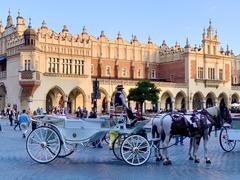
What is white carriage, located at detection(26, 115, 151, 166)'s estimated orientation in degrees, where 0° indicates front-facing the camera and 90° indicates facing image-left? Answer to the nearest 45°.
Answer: approximately 270°

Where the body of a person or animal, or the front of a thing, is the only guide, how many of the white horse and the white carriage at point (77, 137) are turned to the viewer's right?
2

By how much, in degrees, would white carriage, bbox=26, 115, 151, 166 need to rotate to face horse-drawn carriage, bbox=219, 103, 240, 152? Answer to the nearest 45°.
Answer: approximately 45° to its left

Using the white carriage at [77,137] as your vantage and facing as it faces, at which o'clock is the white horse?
The white horse is roughly at 12 o'clock from the white carriage.

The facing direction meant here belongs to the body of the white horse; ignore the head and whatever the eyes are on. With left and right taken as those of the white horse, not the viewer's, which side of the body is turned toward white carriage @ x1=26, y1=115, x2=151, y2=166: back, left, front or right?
back

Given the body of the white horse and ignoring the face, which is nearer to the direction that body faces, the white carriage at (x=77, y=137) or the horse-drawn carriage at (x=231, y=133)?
the horse-drawn carriage

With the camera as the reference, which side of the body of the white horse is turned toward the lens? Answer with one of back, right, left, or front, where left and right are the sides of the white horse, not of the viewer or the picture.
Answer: right

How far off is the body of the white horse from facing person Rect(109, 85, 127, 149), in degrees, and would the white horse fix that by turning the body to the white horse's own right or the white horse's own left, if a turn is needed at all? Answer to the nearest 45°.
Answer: approximately 180°

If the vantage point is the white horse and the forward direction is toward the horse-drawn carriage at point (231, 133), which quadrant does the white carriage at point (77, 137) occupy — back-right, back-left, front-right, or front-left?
back-left
